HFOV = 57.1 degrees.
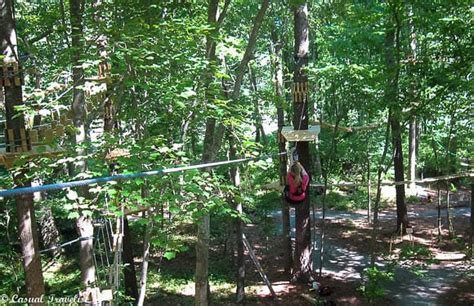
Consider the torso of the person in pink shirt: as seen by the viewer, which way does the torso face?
away from the camera

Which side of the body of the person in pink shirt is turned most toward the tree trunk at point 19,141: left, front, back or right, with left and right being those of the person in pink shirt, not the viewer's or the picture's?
left

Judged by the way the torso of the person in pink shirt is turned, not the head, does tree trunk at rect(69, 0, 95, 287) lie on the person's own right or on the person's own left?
on the person's own left

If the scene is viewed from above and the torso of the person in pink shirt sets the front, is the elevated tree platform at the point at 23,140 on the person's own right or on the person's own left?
on the person's own left

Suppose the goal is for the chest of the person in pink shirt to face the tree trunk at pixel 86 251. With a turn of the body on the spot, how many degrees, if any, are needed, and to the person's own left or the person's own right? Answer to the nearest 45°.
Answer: approximately 90° to the person's own left
